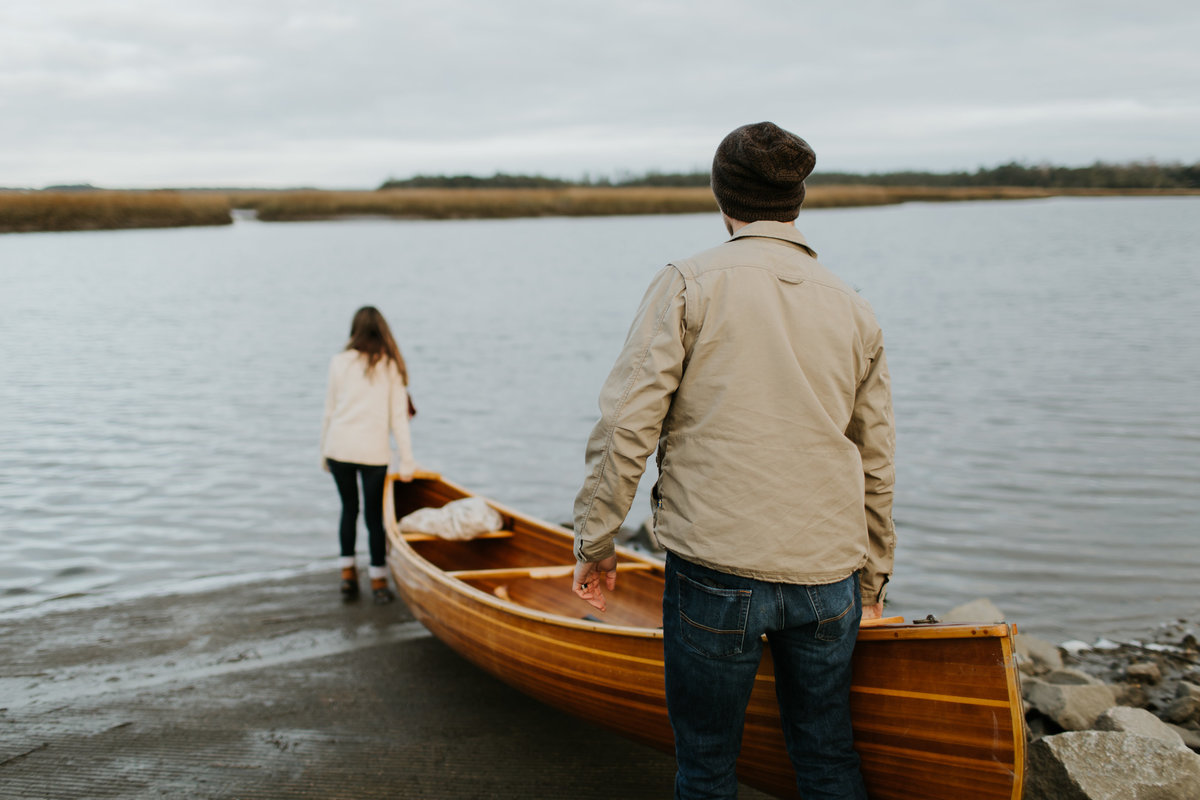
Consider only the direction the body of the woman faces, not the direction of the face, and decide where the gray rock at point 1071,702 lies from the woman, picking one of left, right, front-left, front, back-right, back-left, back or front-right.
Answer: back-right

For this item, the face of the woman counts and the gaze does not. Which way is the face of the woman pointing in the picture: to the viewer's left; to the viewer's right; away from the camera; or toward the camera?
away from the camera

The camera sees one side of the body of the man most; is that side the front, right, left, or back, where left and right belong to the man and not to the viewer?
back

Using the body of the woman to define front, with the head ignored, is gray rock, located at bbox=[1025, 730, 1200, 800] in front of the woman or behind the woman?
behind

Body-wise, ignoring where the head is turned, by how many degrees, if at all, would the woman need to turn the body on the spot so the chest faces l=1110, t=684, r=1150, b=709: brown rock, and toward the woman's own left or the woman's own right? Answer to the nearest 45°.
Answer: approximately 135° to the woman's own right

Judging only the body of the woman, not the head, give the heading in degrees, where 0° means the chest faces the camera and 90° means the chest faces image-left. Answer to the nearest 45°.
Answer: approximately 180°

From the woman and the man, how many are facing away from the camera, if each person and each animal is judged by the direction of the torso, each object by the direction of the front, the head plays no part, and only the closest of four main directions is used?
2

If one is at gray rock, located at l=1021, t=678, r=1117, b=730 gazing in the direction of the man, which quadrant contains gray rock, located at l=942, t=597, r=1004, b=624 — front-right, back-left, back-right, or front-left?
back-right

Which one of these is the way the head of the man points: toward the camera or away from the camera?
away from the camera
